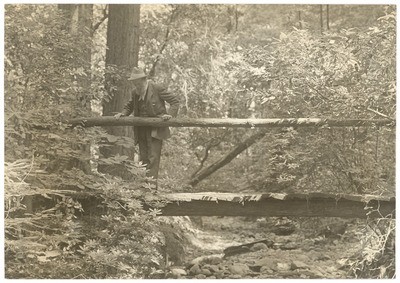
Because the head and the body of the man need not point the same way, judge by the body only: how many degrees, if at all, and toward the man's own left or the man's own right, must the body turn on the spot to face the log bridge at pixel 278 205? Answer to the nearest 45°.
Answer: approximately 135° to the man's own left

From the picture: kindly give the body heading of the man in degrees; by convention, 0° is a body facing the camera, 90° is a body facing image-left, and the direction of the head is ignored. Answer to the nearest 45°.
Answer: approximately 45°
